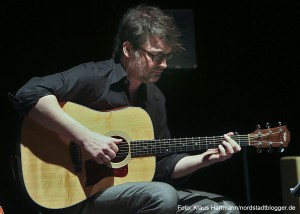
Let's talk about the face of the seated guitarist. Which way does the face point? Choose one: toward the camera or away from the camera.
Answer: toward the camera

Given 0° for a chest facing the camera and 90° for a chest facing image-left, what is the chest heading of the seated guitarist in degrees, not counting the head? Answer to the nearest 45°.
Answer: approximately 315°
